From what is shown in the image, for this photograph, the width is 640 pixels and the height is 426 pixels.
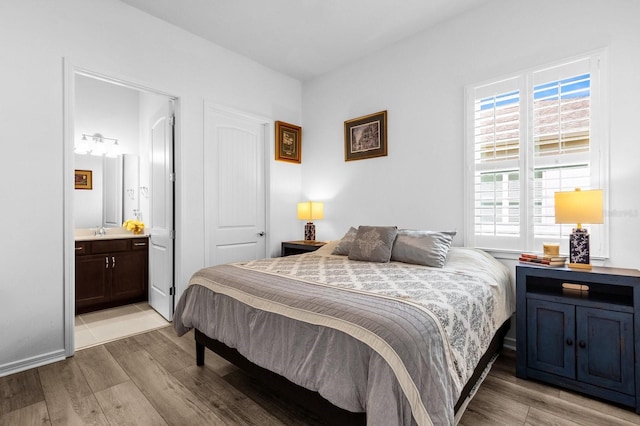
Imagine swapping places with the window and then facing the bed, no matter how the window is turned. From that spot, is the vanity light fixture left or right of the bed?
right

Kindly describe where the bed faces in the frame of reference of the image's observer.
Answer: facing the viewer and to the left of the viewer

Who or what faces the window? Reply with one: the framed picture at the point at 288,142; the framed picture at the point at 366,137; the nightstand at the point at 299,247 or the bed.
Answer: the framed picture at the point at 288,142

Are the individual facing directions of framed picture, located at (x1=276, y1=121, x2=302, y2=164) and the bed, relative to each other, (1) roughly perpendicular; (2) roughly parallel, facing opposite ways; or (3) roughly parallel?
roughly perpendicular

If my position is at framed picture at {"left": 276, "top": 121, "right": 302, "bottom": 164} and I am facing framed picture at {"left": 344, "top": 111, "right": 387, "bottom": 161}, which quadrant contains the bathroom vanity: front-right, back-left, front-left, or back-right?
back-right

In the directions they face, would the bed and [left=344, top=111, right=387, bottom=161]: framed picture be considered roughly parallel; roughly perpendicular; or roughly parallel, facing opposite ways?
roughly parallel

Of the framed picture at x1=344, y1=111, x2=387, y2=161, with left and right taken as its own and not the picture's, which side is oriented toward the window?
left

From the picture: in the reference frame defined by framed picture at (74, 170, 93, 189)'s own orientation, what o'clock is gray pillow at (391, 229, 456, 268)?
The gray pillow is roughly at 11 o'clock from the framed picture.

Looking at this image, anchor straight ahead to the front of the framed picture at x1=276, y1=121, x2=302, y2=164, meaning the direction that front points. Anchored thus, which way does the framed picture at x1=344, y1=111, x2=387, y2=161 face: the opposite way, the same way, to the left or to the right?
to the right

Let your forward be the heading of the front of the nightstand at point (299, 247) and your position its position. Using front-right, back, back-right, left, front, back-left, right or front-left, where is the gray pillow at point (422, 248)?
left

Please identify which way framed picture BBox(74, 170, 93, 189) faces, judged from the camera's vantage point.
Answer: facing the viewer

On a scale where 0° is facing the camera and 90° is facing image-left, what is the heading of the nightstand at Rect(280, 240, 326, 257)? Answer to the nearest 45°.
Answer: approximately 45°
